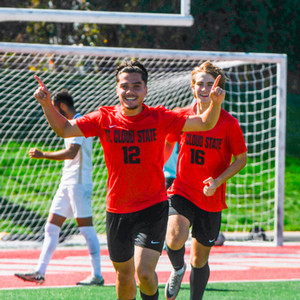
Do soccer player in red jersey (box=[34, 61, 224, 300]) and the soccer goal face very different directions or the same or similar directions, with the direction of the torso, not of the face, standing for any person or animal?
same or similar directions

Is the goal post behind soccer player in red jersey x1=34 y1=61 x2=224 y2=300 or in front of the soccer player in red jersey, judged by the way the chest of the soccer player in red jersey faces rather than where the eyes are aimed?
behind

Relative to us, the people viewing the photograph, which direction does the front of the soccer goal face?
facing the viewer

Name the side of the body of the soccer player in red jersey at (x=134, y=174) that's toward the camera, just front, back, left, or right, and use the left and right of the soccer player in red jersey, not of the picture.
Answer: front

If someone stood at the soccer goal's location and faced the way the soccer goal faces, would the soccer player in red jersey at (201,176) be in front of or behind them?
in front

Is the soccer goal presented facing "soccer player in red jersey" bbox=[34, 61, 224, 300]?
yes

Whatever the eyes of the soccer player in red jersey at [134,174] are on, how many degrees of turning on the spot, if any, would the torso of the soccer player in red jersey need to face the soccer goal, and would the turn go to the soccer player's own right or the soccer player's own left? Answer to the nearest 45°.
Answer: approximately 180°

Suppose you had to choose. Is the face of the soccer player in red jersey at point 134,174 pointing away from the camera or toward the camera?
toward the camera

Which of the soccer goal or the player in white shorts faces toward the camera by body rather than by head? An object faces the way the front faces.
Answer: the soccer goal

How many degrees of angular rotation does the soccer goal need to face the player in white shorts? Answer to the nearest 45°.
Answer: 0° — it already faces them

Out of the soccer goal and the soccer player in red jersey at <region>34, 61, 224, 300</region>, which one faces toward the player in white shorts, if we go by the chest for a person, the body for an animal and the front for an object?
the soccer goal
